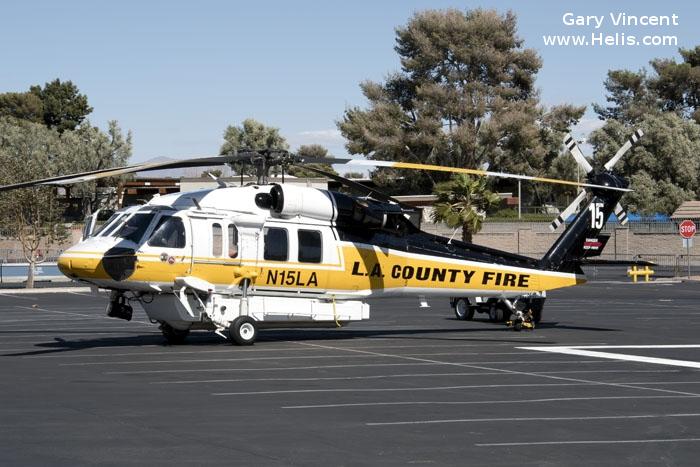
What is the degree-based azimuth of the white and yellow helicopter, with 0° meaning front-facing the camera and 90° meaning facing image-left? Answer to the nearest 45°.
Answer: approximately 45°
